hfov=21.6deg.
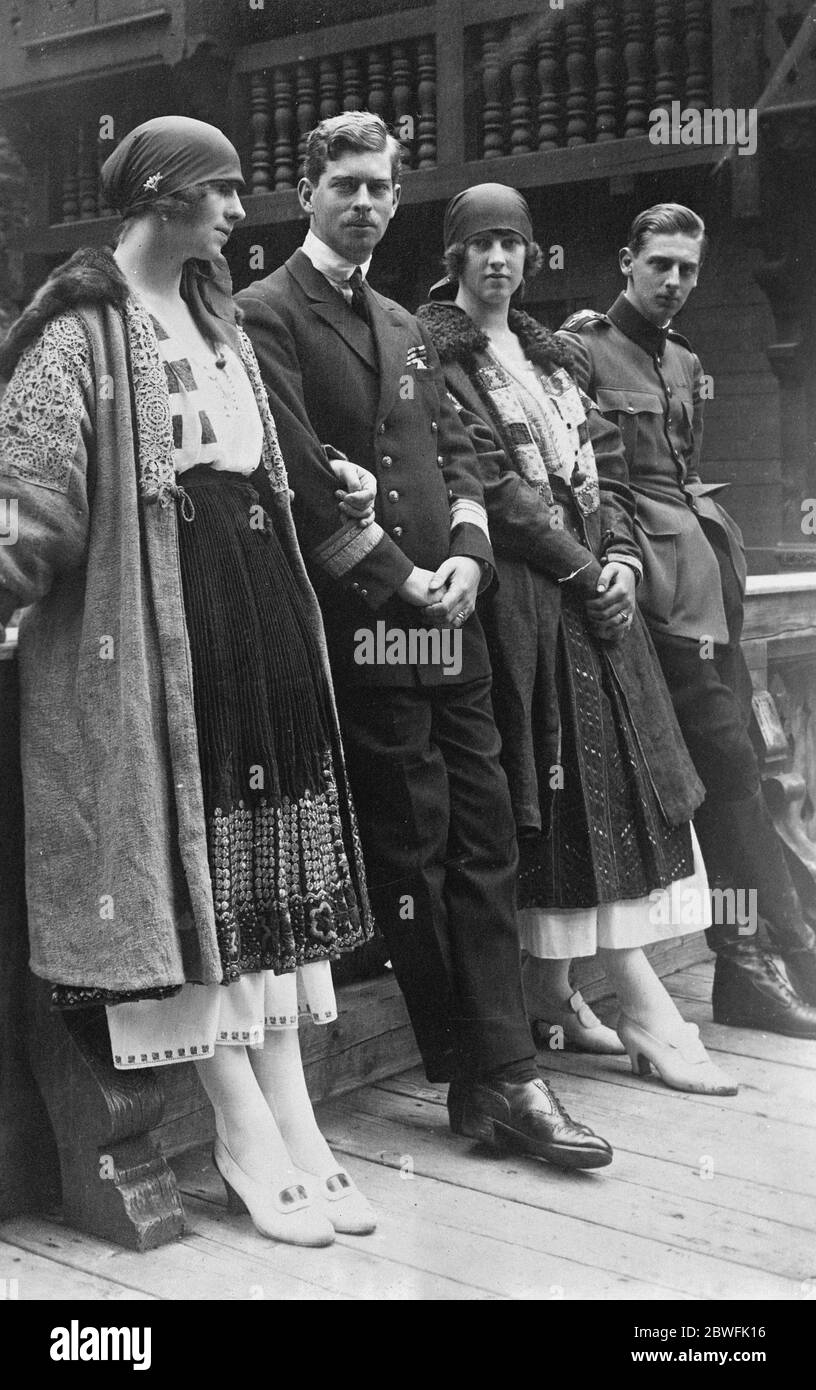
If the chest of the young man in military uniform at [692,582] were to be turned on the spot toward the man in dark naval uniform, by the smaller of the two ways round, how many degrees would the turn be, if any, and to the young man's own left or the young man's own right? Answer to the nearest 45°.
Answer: approximately 90° to the young man's own right

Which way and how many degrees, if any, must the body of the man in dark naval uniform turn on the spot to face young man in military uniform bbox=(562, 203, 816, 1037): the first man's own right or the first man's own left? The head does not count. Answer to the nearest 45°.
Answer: approximately 90° to the first man's own left

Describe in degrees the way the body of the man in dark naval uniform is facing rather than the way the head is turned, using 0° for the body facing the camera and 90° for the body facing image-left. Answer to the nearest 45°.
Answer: approximately 315°

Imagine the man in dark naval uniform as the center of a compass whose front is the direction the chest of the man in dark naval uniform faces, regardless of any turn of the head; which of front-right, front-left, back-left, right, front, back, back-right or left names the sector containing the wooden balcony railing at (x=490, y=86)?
back-left
